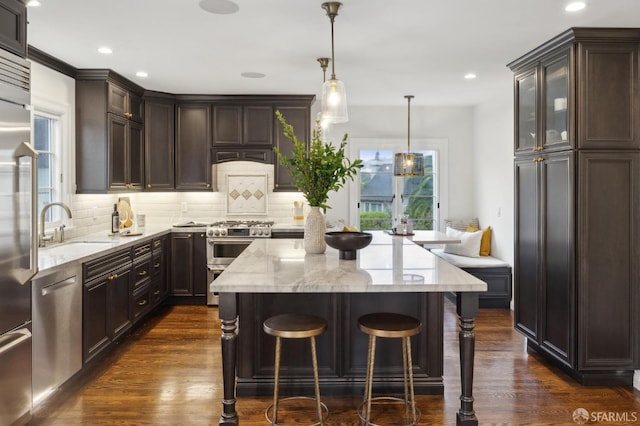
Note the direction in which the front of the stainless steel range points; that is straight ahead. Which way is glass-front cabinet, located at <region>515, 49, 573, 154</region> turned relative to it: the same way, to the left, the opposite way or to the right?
to the right

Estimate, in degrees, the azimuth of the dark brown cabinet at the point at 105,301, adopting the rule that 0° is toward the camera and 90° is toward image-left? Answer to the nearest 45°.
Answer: approximately 315°

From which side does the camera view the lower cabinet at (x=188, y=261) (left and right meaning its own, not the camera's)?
front

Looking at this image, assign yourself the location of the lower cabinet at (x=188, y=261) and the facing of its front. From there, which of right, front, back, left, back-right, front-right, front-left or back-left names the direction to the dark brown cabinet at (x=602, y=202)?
front-left

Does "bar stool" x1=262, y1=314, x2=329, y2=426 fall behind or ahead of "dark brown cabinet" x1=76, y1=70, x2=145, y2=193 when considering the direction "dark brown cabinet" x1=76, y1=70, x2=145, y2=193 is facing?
ahead

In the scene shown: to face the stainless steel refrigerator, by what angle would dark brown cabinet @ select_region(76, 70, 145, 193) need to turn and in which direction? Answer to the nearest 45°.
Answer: approximately 45° to its right

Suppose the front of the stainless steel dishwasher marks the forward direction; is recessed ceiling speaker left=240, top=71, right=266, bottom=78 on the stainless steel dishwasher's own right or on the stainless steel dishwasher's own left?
on the stainless steel dishwasher's own left

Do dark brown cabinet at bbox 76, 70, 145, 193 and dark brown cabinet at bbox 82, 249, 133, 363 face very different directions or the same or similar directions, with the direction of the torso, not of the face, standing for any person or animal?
same or similar directions

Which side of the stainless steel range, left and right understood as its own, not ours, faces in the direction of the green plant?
front

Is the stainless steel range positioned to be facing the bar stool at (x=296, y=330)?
yes

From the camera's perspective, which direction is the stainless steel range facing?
toward the camera

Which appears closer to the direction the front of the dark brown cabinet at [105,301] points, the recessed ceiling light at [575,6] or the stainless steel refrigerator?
the recessed ceiling light

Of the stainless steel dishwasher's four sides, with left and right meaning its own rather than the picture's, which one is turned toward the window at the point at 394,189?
left

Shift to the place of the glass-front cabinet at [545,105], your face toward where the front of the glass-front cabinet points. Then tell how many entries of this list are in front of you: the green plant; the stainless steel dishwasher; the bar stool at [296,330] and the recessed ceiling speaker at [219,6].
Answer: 4

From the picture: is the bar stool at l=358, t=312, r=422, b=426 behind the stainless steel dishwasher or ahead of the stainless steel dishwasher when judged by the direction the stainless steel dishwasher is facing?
ahead

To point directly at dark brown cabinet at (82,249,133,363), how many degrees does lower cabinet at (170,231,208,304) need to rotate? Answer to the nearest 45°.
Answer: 0° — it already faces it

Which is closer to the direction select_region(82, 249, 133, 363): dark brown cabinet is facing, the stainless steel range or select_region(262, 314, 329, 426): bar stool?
the bar stool

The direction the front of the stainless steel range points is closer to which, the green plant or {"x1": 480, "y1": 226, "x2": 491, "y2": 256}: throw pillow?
the green plant
